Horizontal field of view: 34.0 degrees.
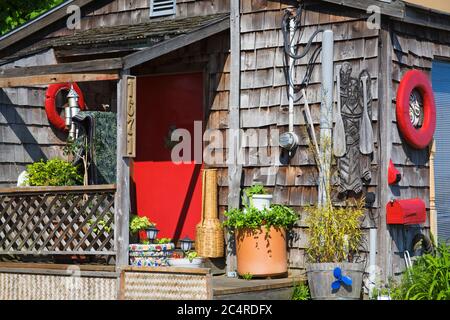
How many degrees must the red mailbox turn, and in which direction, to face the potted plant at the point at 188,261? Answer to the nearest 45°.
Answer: approximately 45° to its right

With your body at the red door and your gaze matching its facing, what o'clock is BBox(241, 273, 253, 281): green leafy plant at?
The green leafy plant is roughly at 11 o'clock from the red door.

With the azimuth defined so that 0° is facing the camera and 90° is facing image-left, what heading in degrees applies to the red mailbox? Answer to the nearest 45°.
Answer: approximately 45°

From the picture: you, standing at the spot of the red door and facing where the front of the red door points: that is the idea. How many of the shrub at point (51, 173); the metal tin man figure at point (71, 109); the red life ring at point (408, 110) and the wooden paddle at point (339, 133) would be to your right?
2

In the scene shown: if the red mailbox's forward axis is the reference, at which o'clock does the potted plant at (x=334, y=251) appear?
The potted plant is roughly at 1 o'clock from the red mailbox.
